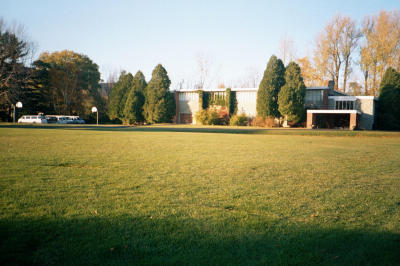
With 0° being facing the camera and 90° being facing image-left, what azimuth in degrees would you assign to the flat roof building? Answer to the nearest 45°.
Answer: approximately 0°

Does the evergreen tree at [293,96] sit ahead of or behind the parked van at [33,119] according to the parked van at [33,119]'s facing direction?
behind

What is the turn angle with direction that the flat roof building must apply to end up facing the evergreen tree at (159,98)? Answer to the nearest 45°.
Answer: approximately 90° to its right

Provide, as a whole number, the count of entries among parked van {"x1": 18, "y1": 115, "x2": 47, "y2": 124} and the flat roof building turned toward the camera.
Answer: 1

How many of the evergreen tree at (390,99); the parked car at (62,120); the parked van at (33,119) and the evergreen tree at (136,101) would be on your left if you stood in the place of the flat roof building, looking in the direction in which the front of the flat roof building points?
1

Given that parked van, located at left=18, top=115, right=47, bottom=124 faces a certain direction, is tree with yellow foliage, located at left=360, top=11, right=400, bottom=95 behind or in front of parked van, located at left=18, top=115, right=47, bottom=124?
behind

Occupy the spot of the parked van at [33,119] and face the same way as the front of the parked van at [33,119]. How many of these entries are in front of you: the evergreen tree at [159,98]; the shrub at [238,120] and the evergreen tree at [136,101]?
0

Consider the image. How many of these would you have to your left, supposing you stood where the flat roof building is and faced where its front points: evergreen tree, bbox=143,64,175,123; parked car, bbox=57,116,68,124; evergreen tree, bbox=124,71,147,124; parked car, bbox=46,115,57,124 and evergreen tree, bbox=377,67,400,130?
1

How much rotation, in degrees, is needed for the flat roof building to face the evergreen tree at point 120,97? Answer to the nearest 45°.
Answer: approximately 90° to its right

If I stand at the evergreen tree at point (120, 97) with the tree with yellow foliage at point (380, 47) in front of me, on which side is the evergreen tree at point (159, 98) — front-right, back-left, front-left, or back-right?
front-right

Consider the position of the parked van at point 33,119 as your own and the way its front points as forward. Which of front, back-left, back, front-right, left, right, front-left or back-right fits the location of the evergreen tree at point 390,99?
back-left

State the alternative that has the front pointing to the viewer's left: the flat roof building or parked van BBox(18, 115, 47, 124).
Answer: the parked van

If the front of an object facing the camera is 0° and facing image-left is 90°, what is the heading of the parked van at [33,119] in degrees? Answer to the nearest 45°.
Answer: approximately 90°

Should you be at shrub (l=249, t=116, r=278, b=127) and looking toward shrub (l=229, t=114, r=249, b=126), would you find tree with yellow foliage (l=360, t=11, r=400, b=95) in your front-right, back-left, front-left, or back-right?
back-right

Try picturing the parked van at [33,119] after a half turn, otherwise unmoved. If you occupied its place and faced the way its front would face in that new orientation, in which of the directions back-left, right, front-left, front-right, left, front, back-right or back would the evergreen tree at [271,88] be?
front-right
